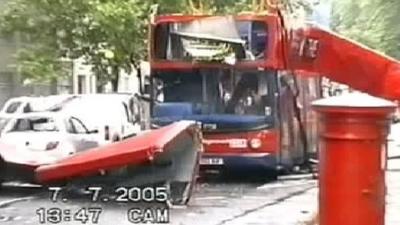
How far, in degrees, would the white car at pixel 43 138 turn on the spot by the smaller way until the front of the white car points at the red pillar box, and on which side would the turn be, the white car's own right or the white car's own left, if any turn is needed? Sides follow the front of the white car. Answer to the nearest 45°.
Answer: approximately 135° to the white car's own right

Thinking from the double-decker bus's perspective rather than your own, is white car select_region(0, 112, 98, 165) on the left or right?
on its right

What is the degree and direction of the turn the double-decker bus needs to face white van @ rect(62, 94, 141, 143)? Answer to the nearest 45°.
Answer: approximately 135° to its right

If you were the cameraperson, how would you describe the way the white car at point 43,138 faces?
facing away from the viewer and to the right of the viewer

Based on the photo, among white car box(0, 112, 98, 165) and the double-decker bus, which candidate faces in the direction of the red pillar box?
the double-decker bus
